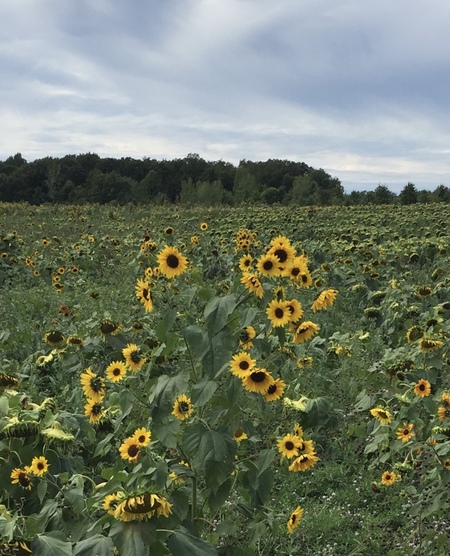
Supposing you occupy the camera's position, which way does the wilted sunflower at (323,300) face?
facing the viewer and to the right of the viewer

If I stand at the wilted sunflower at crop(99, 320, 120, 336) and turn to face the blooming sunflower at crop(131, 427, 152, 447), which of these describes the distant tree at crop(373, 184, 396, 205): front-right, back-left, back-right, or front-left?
back-left

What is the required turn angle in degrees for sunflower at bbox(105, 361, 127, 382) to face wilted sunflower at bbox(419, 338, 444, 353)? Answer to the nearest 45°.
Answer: approximately 90° to its left

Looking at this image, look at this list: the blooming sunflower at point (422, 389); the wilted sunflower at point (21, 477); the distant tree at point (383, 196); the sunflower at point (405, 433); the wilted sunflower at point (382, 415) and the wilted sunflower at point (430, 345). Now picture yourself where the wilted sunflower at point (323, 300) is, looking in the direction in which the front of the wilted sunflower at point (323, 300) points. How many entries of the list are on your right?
1

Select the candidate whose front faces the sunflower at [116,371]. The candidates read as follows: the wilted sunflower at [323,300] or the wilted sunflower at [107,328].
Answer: the wilted sunflower at [107,328]

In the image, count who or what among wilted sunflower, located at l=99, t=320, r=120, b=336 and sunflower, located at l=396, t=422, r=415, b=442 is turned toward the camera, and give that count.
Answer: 2

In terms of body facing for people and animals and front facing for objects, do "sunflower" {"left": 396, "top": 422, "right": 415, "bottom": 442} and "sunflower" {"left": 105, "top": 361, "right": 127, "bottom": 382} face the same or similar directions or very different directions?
same or similar directions

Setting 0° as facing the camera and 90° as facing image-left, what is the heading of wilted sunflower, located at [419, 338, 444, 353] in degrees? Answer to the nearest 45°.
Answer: approximately 0°

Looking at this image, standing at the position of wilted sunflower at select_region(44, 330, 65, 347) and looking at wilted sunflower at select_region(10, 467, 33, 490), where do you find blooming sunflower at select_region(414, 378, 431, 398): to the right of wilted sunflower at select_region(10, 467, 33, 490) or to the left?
left

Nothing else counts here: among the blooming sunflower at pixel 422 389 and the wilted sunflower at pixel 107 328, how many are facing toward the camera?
2

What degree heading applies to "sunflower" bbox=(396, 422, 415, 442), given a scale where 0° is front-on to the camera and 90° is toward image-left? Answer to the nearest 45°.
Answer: approximately 0°

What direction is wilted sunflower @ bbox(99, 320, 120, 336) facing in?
toward the camera

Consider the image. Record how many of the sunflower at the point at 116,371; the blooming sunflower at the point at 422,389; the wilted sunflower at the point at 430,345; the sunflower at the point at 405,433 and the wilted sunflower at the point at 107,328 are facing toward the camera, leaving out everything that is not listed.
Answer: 5
